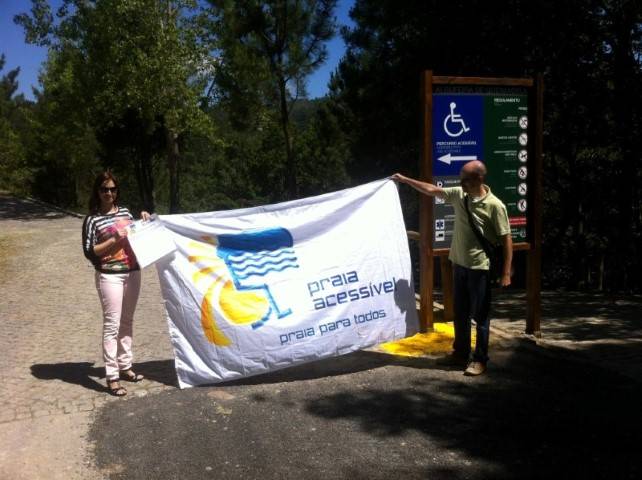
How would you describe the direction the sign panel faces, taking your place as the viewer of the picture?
facing the viewer
